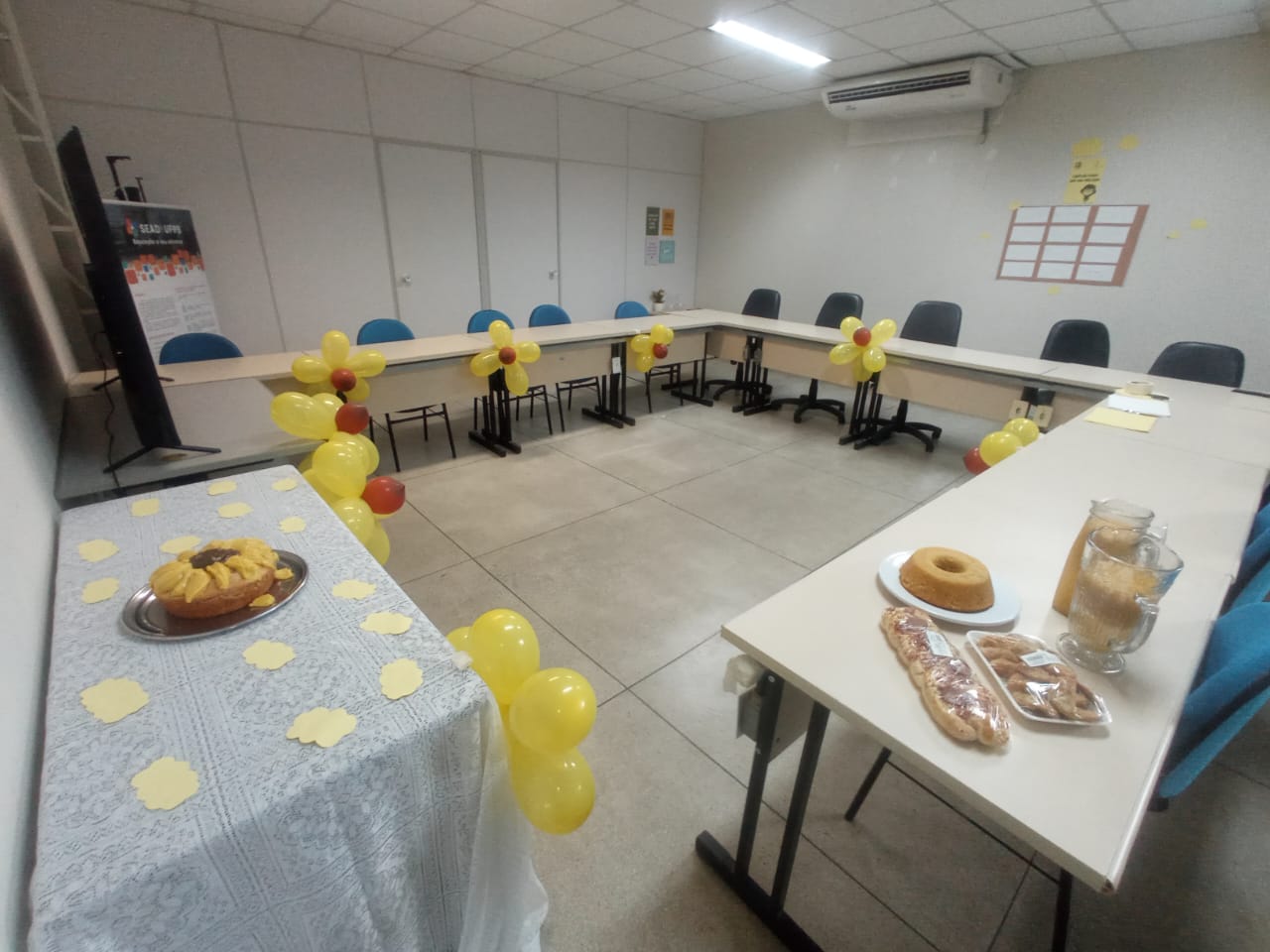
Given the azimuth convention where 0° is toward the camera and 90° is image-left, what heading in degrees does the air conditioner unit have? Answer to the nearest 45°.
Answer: approximately 45°

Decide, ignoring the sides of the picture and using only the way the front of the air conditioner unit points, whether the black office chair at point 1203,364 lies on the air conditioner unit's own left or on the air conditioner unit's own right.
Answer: on the air conditioner unit's own left
